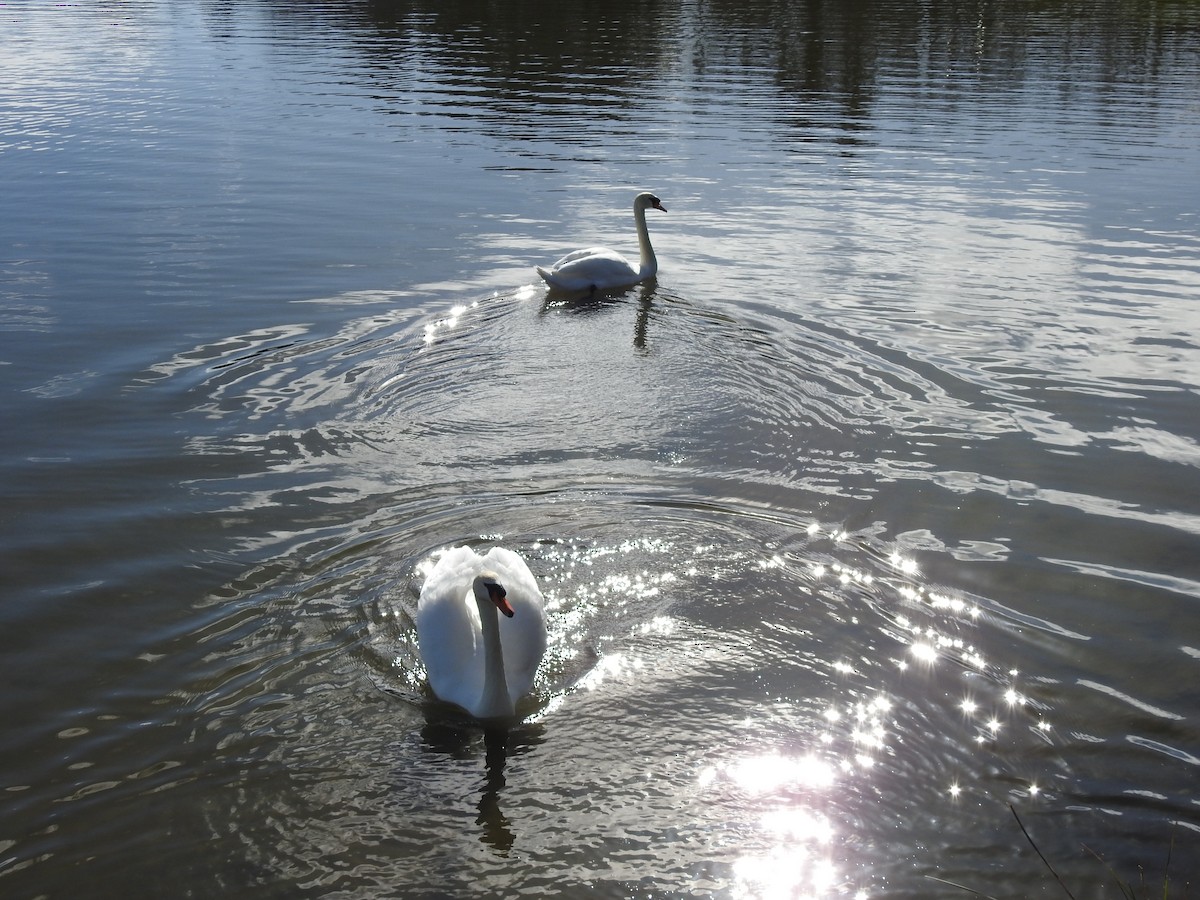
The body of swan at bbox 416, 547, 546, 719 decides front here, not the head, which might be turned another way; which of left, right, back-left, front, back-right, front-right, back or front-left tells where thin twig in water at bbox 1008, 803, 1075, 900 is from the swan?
front-left

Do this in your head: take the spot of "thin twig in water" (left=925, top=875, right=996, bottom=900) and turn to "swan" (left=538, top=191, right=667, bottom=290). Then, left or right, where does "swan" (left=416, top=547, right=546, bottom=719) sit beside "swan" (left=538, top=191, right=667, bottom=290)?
left

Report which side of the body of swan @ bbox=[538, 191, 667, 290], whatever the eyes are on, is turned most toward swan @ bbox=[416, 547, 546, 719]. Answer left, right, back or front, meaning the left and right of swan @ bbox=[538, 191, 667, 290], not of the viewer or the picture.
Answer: right

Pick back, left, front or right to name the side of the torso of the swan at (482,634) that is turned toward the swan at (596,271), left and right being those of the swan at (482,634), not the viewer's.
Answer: back

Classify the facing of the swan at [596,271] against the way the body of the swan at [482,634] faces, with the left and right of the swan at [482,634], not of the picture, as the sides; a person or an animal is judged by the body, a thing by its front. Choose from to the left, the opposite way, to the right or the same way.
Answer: to the left

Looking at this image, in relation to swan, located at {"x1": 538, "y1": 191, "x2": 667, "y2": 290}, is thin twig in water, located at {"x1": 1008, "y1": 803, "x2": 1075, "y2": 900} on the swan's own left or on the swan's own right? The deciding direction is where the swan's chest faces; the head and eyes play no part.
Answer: on the swan's own right

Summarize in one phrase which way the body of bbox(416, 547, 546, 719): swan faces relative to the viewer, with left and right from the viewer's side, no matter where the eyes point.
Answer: facing the viewer

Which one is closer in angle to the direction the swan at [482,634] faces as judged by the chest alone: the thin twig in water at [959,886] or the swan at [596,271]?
the thin twig in water

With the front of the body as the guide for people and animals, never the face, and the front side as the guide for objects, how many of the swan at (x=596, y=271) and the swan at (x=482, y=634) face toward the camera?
1

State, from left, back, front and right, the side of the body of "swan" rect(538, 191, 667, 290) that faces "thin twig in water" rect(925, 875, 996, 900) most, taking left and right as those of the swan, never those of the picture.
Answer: right

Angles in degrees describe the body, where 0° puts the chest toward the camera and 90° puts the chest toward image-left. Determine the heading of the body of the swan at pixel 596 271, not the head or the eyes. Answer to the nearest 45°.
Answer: approximately 270°
